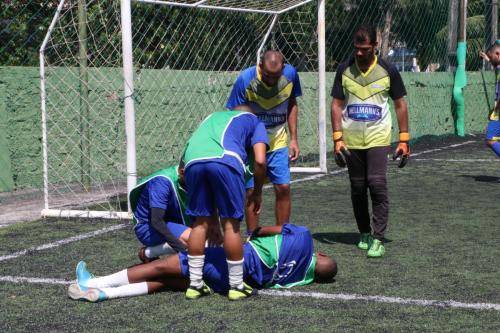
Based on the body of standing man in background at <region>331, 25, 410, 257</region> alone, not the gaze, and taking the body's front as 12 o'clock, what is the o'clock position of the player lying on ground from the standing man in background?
The player lying on ground is roughly at 1 o'clock from the standing man in background.

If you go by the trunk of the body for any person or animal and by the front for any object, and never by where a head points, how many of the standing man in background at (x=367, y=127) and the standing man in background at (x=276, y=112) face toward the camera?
2

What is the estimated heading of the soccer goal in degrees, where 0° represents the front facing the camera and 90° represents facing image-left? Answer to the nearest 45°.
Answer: approximately 315°

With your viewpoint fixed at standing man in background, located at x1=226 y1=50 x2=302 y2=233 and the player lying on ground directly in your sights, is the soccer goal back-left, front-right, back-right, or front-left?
back-right

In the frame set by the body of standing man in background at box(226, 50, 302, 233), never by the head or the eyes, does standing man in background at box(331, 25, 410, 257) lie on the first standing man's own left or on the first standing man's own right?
on the first standing man's own left

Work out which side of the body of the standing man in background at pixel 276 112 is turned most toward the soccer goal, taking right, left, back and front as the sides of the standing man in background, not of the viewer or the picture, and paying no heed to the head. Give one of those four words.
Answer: back

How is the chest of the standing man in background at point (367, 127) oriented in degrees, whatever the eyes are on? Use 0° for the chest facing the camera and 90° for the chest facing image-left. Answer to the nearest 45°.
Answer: approximately 0°
